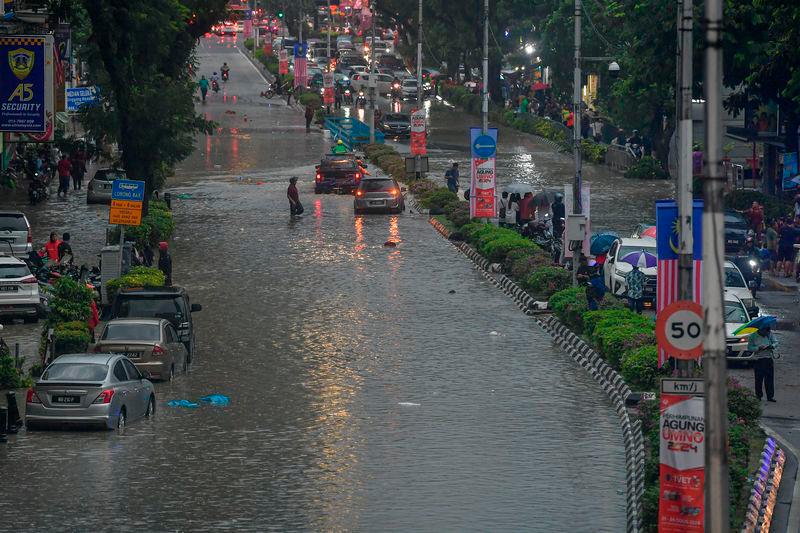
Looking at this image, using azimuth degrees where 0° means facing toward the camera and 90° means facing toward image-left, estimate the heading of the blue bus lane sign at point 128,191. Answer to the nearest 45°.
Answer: approximately 0°

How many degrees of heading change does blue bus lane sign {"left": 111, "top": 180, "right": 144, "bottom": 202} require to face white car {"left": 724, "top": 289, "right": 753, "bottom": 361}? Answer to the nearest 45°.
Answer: approximately 45° to its left

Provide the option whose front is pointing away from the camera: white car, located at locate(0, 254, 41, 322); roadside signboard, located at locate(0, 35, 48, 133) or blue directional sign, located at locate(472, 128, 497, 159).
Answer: the white car

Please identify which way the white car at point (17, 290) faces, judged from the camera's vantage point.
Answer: facing away from the viewer

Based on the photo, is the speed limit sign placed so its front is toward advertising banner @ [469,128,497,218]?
no

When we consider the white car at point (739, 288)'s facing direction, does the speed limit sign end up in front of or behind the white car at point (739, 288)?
in front

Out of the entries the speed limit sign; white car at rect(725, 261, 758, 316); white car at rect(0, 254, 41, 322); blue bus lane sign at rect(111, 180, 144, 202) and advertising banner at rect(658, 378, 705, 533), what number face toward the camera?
4

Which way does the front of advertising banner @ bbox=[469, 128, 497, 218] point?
toward the camera

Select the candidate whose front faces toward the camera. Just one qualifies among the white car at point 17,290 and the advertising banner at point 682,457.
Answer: the advertising banner

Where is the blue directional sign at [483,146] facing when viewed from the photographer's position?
facing the viewer

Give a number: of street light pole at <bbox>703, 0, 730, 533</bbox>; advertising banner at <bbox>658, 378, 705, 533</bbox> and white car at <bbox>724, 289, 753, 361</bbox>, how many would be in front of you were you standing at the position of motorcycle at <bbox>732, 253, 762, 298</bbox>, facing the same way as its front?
3

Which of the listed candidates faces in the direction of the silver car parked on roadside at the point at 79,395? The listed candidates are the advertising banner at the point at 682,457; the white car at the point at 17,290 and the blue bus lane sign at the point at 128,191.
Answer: the blue bus lane sign

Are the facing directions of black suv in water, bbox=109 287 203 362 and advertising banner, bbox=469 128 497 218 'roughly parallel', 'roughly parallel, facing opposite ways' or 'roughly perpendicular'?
roughly parallel, facing opposite ways

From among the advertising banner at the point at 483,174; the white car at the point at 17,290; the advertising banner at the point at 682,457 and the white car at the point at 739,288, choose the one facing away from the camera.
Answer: the white car at the point at 17,290

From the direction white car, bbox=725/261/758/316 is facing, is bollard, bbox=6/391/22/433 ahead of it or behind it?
ahead

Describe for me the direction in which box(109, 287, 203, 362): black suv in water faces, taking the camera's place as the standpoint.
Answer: facing away from the viewer

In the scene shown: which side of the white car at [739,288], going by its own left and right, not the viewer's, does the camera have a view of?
front
